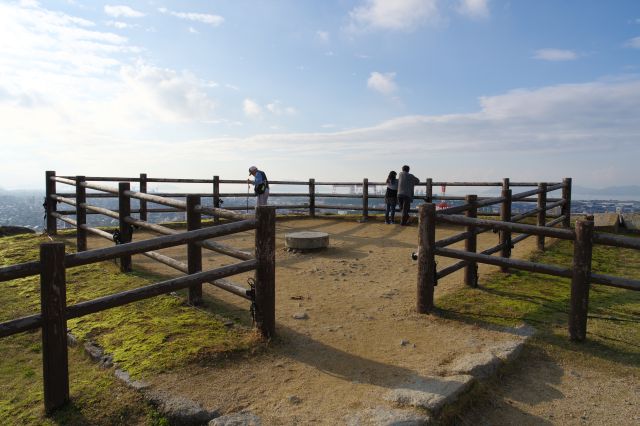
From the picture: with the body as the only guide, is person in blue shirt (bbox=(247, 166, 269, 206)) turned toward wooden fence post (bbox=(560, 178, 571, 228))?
no

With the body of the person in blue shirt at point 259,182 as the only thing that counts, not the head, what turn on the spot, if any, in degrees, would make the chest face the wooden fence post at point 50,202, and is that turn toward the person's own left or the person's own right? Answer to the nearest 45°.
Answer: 0° — they already face it

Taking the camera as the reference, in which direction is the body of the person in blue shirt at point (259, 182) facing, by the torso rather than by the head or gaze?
to the viewer's left

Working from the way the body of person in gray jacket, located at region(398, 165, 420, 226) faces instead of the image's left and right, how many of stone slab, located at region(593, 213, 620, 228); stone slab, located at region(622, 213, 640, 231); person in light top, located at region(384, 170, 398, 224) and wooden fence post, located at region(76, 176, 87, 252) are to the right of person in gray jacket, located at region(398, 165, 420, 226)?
2

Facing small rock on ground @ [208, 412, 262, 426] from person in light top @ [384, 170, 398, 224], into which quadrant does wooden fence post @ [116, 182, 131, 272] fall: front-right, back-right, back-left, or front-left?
front-right

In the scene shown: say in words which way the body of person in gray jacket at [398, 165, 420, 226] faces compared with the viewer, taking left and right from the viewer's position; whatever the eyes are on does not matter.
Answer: facing away from the viewer

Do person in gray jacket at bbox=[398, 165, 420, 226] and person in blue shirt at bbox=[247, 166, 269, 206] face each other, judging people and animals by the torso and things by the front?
no

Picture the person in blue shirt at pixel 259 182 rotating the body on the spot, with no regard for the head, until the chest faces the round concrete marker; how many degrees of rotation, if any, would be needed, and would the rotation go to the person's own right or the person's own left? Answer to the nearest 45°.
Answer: approximately 90° to the person's own left

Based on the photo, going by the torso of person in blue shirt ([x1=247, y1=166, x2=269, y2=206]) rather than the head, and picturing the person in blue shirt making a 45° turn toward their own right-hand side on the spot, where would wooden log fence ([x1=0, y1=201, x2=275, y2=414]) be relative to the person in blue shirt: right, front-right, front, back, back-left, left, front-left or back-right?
back-left

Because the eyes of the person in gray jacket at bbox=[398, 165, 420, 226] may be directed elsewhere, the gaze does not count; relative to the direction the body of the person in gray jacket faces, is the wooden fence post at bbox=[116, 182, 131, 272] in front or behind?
behind

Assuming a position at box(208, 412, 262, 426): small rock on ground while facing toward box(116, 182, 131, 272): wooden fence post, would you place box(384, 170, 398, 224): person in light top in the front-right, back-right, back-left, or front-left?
front-right

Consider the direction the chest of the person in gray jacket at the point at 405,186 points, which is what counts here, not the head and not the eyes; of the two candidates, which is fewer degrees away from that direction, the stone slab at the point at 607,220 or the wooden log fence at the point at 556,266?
the stone slab
